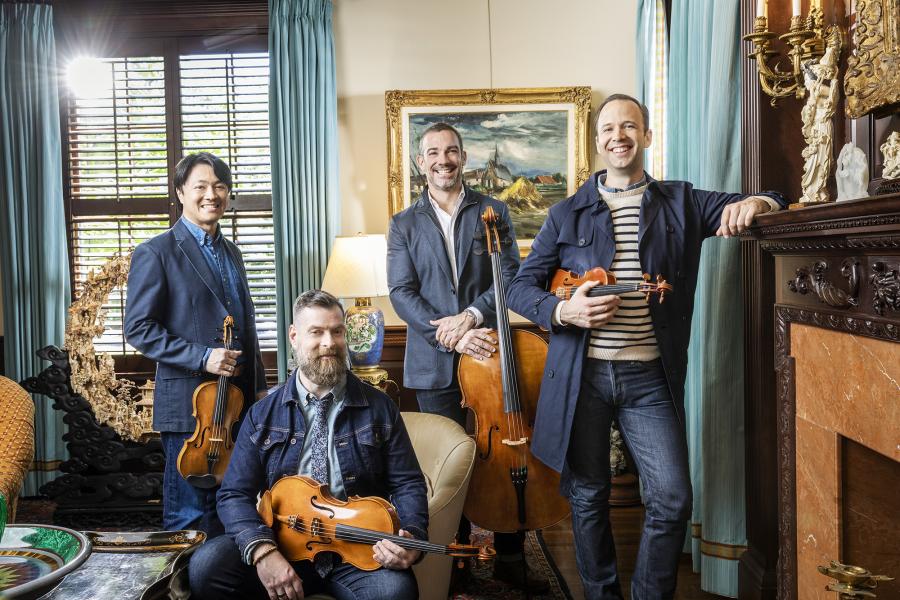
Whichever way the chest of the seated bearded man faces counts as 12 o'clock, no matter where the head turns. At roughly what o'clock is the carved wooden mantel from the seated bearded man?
The carved wooden mantel is roughly at 10 o'clock from the seated bearded man.

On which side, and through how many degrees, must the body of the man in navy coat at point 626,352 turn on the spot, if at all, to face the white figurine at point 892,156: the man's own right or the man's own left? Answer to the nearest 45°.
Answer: approximately 45° to the man's own left

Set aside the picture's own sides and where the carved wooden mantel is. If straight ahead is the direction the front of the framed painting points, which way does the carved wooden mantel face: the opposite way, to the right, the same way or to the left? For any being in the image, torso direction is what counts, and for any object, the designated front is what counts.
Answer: to the right

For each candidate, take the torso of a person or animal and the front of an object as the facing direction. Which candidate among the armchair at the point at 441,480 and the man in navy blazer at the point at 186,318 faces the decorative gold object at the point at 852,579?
the man in navy blazer

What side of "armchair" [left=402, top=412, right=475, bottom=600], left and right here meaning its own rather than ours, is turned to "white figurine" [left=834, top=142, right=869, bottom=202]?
left

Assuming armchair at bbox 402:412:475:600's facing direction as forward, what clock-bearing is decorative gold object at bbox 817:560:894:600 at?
The decorative gold object is roughly at 9 o'clock from the armchair.

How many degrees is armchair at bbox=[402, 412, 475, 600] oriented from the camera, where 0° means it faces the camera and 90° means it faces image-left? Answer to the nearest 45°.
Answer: approximately 45°

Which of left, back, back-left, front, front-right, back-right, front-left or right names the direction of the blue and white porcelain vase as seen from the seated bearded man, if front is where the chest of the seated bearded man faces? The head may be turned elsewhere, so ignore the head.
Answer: back
